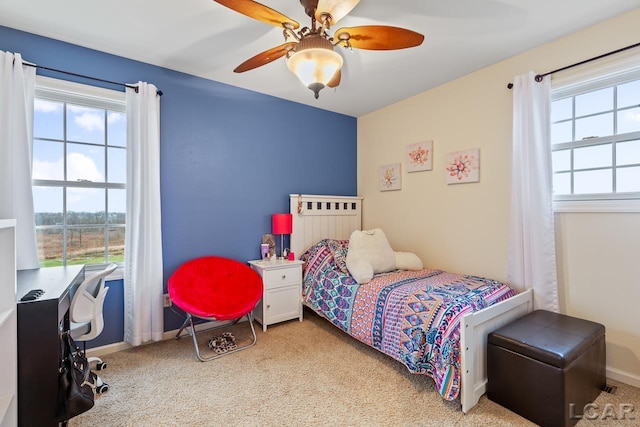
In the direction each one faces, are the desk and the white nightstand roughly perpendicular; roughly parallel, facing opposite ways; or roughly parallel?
roughly perpendicular

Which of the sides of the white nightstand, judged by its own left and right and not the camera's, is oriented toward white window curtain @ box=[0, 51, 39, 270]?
right

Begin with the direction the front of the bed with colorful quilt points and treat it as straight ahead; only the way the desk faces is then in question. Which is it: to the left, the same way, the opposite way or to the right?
to the left

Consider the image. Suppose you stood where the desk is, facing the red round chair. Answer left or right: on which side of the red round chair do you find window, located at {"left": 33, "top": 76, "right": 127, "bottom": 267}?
left

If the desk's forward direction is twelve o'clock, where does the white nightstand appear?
The white nightstand is roughly at 11 o'clock from the desk.

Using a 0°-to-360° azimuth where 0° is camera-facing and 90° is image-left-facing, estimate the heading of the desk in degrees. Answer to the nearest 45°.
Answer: approximately 270°

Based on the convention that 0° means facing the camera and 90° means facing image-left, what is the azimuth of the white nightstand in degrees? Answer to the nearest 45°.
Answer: approximately 315°

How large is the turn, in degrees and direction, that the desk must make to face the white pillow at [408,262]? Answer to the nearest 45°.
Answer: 0° — it already faces it

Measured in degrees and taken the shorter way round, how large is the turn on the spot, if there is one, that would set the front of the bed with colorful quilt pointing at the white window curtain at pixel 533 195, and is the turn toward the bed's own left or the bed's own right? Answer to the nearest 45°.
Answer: approximately 90° to the bed's own left

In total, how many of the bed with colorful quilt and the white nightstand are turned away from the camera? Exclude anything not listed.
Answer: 0

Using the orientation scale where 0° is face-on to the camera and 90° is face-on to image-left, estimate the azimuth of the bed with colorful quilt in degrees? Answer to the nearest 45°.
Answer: approximately 315°

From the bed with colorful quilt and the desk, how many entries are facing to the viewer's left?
0
